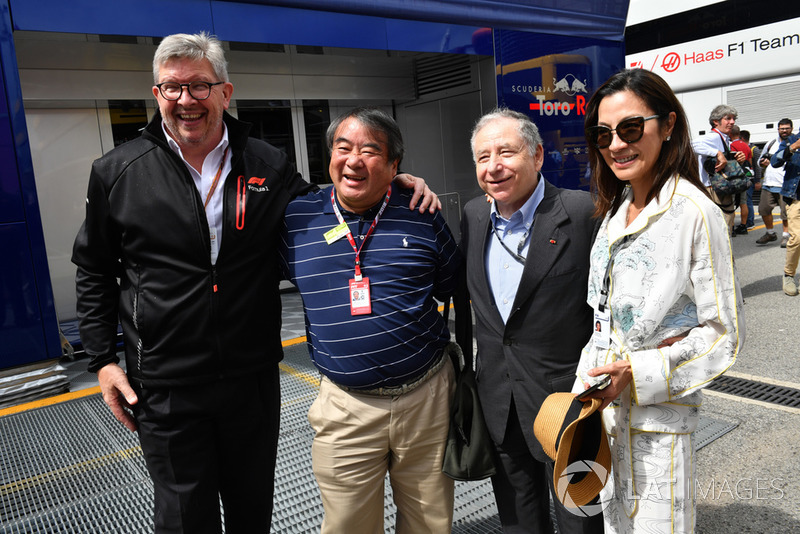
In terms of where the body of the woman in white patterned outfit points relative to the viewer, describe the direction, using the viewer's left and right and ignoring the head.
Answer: facing the viewer and to the left of the viewer

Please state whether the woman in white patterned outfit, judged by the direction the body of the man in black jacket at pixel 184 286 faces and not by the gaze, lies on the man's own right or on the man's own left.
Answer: on the man's own left

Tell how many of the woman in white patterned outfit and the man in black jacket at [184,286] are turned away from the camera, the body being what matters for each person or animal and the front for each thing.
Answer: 0

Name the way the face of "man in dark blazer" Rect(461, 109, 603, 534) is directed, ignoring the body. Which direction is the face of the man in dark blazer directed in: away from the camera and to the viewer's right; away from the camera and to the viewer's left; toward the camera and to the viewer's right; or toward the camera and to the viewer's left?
toward the camera and to the viewer's left

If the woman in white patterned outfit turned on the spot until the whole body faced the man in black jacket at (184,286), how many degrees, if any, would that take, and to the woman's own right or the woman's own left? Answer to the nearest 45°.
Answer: approximately 45° to the woman's own right

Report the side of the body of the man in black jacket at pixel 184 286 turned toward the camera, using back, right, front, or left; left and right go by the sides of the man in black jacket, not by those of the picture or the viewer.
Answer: front

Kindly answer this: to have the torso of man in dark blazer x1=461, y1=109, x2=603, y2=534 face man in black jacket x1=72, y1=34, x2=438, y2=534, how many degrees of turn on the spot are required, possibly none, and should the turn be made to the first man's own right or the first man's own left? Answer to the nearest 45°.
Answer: approximately 45° to the first man's own right
